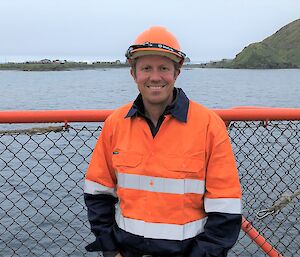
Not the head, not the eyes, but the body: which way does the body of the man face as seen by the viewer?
toward the camera

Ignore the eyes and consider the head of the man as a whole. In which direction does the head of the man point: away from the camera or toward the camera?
toward the camera

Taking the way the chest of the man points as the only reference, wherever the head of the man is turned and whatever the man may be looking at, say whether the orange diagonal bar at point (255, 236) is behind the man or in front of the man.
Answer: behind
